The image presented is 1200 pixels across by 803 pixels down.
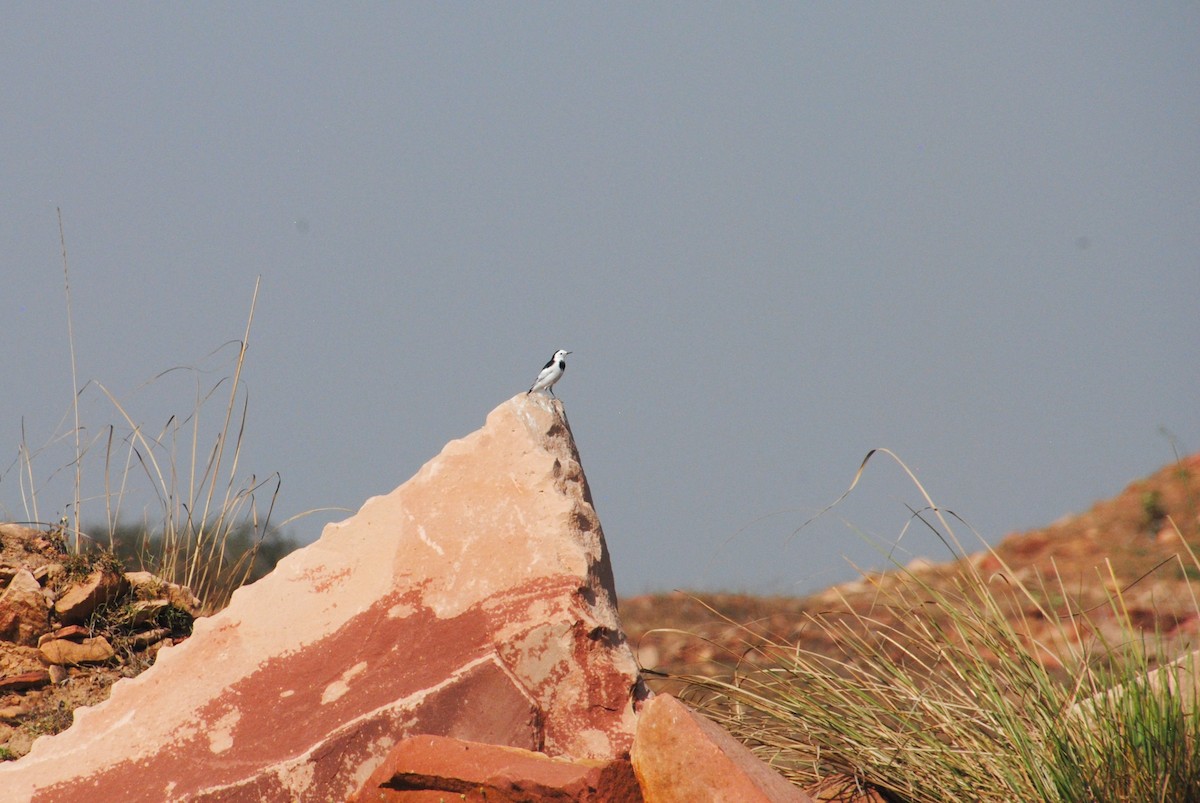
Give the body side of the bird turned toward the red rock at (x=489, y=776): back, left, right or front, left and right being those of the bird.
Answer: right

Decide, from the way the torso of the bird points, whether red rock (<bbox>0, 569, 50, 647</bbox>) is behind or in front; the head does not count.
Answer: behind

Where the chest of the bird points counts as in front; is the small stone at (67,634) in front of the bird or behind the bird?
behind

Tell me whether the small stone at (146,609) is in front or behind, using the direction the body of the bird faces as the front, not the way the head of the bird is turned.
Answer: behind

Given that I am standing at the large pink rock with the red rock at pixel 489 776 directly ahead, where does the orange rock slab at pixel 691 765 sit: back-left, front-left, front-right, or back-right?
front-left

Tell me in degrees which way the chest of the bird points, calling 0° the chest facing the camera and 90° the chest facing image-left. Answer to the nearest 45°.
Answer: approximately 270°

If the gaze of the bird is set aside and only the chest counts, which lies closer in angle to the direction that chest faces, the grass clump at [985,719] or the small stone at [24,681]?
the grass clump

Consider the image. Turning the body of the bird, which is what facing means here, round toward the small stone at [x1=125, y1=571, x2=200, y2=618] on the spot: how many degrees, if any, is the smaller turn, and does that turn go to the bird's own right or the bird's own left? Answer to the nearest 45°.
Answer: approximately 135° to the bird's own left
